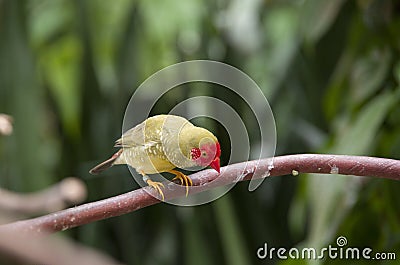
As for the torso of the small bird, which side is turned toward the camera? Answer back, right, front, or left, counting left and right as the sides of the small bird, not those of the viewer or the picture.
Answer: right

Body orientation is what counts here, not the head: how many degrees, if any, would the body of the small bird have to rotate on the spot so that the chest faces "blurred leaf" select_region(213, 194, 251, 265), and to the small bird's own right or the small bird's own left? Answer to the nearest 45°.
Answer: approximately 90° to the small bird's own left
